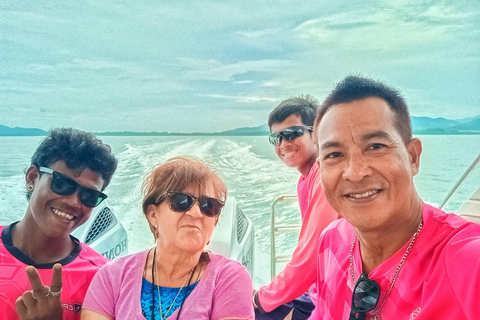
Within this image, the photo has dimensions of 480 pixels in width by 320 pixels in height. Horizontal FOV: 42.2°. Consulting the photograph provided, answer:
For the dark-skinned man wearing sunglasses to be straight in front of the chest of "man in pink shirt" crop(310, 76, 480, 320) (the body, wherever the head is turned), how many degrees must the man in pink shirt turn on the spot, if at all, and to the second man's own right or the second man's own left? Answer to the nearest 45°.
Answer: approximately 45° to the second man's own right

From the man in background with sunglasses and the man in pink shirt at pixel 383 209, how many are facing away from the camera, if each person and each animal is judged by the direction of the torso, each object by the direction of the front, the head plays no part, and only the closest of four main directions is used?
0

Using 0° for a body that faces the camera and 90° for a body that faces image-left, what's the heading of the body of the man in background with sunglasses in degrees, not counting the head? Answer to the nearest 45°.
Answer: approximately 45°

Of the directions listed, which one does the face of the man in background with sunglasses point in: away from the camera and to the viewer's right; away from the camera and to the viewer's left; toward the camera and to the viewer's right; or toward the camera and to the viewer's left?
toward the camera and to the viewer's left

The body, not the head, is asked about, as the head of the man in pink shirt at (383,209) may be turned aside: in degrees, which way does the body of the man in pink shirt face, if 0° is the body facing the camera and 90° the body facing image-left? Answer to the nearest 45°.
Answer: approximately 45°

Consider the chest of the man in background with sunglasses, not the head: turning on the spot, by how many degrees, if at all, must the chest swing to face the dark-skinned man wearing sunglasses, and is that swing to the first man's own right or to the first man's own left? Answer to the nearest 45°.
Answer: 0° — they already face them
